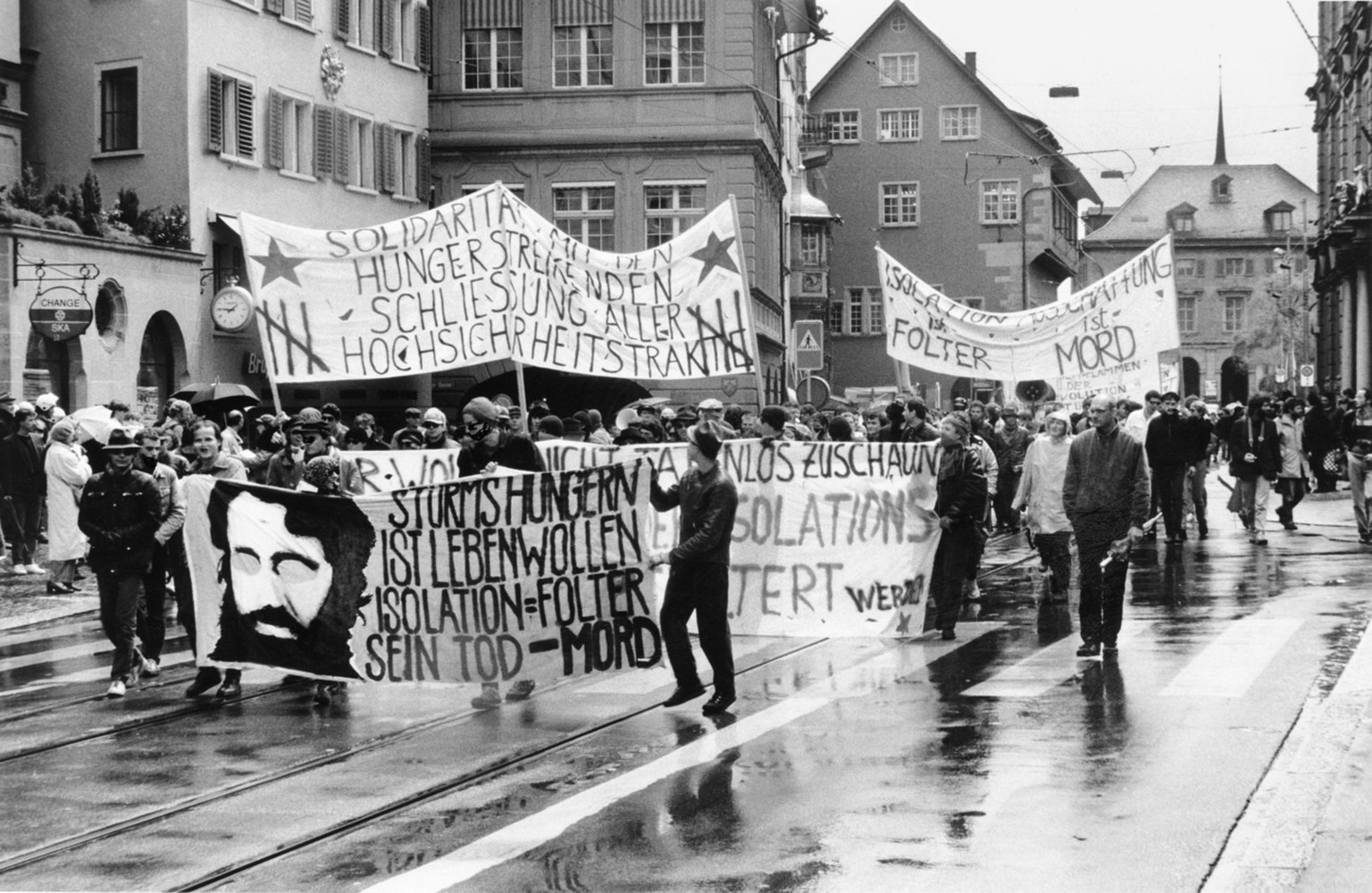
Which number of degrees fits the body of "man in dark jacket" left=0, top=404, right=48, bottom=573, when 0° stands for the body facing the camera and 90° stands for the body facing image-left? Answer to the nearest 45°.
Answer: approximately 315°

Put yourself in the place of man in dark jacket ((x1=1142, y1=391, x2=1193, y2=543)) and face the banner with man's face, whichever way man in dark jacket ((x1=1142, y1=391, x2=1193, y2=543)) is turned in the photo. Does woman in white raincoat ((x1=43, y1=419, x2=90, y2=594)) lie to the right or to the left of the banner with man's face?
right

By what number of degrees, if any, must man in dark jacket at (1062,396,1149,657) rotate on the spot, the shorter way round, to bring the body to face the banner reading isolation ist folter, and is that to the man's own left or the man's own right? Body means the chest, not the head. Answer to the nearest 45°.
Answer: approximately 180°

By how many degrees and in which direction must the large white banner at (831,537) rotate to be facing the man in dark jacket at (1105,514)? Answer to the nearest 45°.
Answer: approximately 45° to its left

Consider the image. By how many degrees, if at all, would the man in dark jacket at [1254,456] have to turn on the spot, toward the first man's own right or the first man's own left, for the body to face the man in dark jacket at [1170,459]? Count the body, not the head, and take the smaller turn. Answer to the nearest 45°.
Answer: approximately 45° to the first man's own right

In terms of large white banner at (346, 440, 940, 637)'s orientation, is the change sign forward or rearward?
rearward

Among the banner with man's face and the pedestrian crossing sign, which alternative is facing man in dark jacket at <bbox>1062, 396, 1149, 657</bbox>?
the pedestrian crossing sign

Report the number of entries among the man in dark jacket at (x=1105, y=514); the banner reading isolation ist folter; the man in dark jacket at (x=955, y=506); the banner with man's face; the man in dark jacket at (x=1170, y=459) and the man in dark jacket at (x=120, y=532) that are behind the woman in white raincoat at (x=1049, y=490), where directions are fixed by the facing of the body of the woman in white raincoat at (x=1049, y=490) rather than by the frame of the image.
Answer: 2
